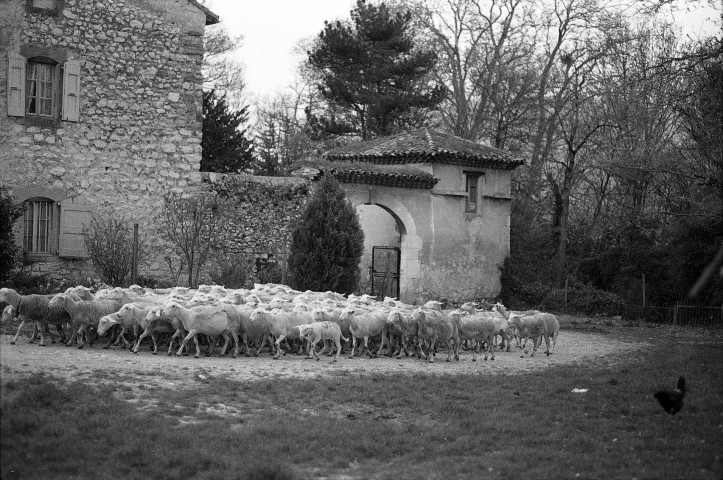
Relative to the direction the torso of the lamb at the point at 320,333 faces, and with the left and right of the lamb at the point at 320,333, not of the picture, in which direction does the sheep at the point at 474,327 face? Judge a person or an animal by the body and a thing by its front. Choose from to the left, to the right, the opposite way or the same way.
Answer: the same way

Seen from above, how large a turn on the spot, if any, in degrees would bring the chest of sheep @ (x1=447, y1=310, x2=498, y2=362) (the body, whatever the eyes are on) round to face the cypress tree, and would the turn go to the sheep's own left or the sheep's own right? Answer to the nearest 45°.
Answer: approximately 45° to the sheep's own right

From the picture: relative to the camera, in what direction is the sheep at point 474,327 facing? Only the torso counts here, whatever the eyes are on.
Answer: to the viewer's left

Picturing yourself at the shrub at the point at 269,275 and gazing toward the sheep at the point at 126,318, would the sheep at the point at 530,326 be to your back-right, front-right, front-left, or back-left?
front-left

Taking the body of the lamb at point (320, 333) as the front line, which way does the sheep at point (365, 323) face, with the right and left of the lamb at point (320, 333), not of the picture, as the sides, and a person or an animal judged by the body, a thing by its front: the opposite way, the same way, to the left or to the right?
the same way

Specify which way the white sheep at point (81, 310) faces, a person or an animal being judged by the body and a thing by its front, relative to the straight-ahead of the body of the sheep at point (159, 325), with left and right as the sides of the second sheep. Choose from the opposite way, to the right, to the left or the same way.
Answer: the same way

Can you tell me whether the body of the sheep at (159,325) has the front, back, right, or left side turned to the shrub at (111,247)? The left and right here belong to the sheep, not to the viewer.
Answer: right

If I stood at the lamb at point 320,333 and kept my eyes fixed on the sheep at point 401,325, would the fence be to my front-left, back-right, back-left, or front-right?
front-left

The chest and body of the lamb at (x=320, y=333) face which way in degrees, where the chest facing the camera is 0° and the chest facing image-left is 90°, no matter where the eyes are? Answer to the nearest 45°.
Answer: approximately 90°

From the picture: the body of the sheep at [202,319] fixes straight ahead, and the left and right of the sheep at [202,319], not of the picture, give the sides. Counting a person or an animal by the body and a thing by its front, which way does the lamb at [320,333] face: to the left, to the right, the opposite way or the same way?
the same way

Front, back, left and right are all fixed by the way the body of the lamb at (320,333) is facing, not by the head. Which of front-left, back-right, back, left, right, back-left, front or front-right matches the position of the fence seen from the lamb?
back-right

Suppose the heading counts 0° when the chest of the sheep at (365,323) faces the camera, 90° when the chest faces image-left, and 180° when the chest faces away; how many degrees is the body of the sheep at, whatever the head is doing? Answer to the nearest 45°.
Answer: approximately 90°

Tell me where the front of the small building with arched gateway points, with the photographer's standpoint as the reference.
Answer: facing the viewer and to the left of the viewer

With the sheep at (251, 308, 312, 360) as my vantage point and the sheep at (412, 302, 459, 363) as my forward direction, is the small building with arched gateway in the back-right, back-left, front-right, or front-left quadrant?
front-left

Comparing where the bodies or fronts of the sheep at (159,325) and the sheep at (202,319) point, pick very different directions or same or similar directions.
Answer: same or similar directions

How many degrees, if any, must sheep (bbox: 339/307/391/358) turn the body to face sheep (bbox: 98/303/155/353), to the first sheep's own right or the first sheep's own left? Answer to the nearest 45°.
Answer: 0° — it already faces it
